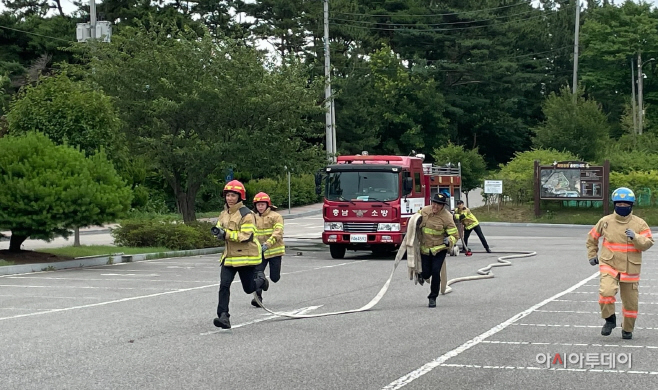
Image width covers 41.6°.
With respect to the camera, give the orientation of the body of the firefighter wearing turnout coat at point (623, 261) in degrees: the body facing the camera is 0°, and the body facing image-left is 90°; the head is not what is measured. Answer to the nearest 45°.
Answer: approximately 0°

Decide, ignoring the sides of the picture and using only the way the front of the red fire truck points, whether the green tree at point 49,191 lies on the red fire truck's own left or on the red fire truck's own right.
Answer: on the red fire truck's own right

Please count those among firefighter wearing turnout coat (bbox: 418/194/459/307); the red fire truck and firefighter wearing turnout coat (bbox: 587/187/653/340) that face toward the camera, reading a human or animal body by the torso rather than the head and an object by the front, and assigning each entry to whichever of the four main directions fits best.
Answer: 3

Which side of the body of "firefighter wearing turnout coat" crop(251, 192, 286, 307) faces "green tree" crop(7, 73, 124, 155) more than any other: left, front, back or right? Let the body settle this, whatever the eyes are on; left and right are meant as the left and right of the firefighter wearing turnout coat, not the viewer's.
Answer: right

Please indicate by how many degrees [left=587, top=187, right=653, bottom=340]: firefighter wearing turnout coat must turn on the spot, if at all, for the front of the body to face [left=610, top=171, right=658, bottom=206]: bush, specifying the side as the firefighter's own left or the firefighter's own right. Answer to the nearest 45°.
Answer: approximately 180°

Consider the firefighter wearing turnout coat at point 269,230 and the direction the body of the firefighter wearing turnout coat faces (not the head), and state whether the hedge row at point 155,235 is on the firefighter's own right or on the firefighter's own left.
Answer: on the firefighter's own right

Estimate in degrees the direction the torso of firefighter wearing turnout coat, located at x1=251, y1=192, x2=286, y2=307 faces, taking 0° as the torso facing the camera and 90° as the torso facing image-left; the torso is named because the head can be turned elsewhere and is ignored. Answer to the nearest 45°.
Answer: approximately 45°

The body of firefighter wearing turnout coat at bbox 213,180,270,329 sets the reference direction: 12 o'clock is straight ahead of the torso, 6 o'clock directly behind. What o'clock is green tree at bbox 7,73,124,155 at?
The green tree is roughly at 4 o'clock from the firefighter wearing turnout coat.

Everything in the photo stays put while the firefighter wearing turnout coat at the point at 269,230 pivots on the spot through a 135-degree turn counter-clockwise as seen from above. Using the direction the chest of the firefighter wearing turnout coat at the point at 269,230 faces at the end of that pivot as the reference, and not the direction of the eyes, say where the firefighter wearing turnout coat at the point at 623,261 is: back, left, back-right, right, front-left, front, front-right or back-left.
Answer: front-right

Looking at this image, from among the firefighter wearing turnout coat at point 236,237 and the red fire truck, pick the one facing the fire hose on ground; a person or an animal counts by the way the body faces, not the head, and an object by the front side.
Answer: the red fire truck
